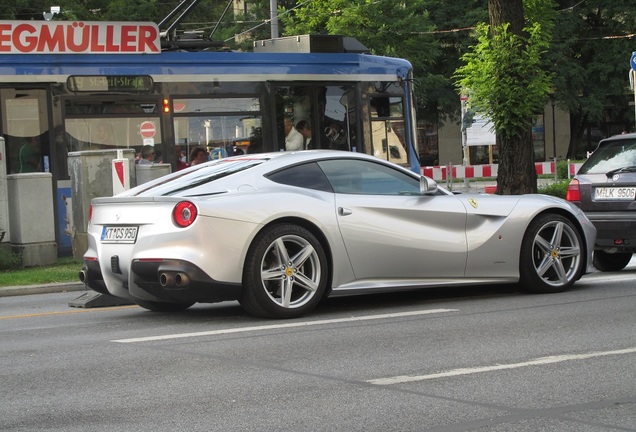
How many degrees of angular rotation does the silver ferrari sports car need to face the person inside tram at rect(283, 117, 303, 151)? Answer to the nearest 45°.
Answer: approximately 45° to its left

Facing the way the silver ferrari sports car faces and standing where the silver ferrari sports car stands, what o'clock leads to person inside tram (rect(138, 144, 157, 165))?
The person inside tram is roughly at 10 o'clock from the silver ferrari sports car.

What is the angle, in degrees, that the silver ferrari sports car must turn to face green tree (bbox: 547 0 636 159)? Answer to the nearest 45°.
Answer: approximately 45° to its left

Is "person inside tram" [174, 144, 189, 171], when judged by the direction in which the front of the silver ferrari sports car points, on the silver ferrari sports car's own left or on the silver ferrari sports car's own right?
on the silver ferrari sports car's own left

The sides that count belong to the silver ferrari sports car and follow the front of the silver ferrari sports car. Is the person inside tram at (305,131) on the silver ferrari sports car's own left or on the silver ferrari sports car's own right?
on the silver ferrari sports car's own left

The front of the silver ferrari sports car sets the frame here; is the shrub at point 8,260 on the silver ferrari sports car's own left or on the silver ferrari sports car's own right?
on the silver ferrari sports car's own left

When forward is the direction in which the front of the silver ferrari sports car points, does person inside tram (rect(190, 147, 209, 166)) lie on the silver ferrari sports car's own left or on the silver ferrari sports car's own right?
on the silver ferrari sports car's own left

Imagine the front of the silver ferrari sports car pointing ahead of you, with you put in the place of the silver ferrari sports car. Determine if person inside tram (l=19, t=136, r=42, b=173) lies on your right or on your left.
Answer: on your left

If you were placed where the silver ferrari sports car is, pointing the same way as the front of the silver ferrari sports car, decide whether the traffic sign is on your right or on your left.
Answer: on your left

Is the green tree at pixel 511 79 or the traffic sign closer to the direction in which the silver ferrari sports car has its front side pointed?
the green tree

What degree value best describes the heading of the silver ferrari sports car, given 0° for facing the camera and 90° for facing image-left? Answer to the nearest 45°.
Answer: approximately 225°
